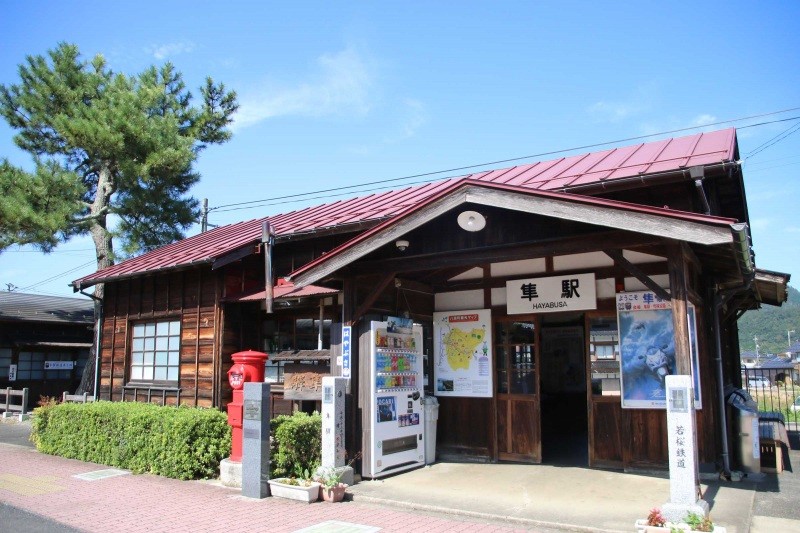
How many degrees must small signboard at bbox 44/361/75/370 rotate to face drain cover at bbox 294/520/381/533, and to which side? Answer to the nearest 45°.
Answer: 0° — it already faces it

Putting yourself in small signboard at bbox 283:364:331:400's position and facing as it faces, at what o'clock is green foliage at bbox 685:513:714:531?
The green foliage is roughly at 11 o'clock from the small signboard.

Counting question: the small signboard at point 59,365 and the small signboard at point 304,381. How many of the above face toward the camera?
2

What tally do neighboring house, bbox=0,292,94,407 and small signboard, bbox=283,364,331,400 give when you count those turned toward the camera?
2

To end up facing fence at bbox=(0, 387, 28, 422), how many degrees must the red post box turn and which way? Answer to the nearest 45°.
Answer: approximately 90° to its right

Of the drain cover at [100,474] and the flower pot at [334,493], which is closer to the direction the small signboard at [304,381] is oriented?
the flower pot

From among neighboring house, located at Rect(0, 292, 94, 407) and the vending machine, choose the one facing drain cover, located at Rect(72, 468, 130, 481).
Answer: the neighboring house

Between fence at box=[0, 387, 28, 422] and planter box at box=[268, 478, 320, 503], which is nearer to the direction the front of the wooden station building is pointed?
the planter box

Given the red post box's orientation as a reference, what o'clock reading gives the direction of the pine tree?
The pine tree is roughly at 4 o'clock from the red post box.

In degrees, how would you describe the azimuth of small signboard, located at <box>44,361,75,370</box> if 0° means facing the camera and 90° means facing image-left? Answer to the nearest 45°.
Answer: approximately 0°

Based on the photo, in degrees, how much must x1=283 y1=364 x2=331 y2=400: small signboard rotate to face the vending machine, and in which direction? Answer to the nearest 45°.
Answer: approximately 45° to its left

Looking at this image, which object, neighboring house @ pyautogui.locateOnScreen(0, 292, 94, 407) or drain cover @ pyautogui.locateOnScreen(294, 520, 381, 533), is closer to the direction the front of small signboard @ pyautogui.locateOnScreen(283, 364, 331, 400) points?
the drain cover

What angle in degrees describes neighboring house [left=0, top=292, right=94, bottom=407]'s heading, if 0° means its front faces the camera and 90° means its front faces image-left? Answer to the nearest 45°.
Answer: approximately 0°

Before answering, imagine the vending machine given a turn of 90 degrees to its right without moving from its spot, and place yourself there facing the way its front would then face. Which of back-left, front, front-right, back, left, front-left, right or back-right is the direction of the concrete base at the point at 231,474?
front-right

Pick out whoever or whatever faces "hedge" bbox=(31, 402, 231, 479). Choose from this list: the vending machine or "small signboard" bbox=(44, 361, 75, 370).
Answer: the small signboard

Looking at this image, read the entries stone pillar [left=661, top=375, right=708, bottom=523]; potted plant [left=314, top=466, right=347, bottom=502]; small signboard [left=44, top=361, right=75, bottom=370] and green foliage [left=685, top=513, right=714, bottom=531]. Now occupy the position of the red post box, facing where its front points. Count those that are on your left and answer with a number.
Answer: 3
